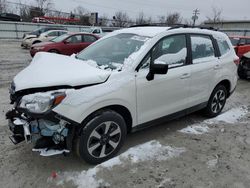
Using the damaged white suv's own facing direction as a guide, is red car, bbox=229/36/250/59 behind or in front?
behind

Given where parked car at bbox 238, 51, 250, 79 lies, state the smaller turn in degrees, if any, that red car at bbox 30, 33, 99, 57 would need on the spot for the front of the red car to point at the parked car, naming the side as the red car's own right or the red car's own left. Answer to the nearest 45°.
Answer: approximately 90° to the red car's own left

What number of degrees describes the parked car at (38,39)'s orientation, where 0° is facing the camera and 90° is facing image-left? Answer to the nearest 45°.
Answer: approximately 45°

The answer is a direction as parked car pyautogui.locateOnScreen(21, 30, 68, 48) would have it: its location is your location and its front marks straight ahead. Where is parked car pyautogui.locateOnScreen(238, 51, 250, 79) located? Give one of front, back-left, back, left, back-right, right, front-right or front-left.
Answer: left

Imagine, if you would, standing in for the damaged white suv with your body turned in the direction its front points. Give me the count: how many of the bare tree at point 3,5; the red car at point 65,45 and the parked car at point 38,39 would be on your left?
0

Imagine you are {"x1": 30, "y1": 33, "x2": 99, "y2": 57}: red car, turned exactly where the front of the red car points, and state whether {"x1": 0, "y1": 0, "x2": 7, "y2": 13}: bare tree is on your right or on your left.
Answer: on your right

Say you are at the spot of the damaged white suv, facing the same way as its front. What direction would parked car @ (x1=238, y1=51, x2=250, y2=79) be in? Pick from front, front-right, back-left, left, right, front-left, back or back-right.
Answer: back

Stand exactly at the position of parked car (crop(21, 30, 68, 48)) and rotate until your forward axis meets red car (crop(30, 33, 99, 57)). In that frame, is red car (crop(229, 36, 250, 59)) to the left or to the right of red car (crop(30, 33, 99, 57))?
left

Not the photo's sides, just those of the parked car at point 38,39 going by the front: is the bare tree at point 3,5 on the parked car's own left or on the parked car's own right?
on the parked car's own right

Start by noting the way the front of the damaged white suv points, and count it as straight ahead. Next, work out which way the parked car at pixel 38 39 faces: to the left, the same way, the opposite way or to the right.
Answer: the same way
